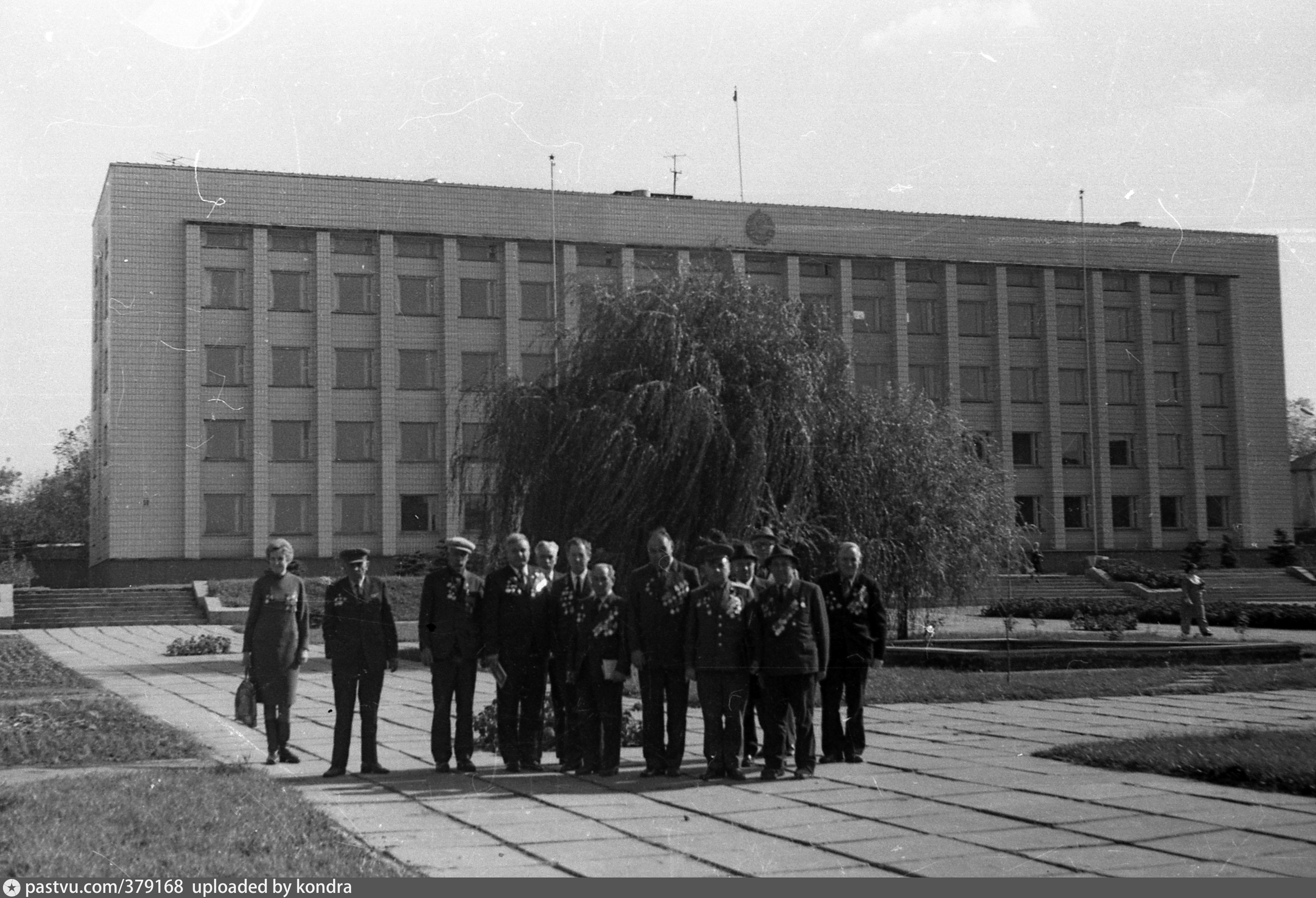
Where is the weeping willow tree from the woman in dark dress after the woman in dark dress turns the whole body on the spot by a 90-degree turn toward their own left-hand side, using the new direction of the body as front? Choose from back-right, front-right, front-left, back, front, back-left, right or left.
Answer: front-left

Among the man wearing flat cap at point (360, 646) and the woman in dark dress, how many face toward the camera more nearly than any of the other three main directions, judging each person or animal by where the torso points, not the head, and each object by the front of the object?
2

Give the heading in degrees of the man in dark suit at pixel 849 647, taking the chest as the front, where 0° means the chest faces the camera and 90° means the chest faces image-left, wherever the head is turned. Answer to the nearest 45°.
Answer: approximately 0°

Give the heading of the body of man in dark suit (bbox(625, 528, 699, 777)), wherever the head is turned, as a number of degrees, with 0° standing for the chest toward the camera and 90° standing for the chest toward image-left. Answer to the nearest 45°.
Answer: approximately 0°

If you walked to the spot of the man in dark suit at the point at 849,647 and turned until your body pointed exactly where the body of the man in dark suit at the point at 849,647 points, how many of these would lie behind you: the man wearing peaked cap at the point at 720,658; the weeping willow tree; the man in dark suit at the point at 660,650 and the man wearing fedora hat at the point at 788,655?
1

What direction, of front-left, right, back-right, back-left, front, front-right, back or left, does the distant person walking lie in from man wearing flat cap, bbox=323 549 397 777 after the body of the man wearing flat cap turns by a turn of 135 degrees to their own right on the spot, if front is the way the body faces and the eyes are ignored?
right

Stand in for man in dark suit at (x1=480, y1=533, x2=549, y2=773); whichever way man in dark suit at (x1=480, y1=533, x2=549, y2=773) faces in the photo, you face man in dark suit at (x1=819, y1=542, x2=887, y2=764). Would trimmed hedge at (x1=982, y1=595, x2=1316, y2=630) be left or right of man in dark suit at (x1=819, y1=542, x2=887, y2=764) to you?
left
